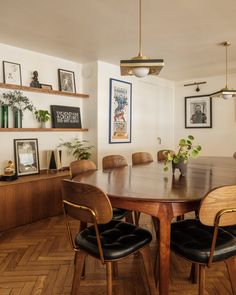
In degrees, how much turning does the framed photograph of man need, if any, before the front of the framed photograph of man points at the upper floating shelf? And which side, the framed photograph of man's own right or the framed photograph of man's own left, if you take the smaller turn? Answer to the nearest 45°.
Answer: approximately 45° to the framed photograph of man's own right

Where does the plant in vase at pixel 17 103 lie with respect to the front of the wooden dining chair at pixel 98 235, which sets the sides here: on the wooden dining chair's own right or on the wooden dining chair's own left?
on the wooden dining chair's own left

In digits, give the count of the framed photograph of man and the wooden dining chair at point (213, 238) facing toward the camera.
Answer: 1

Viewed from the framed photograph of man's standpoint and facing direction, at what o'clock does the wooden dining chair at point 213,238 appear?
The wooden dining chair is roughly at 12 o'clock from the framed photograph of man.

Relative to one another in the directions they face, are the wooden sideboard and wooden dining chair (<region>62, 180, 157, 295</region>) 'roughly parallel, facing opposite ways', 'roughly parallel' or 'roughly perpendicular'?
roughly perpendicular

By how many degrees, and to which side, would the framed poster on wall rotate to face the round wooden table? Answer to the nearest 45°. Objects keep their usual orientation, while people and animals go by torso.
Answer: approximately 45° to its right

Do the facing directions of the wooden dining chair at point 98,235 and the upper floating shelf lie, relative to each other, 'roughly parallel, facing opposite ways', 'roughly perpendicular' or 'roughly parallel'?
roughly perpendicular
